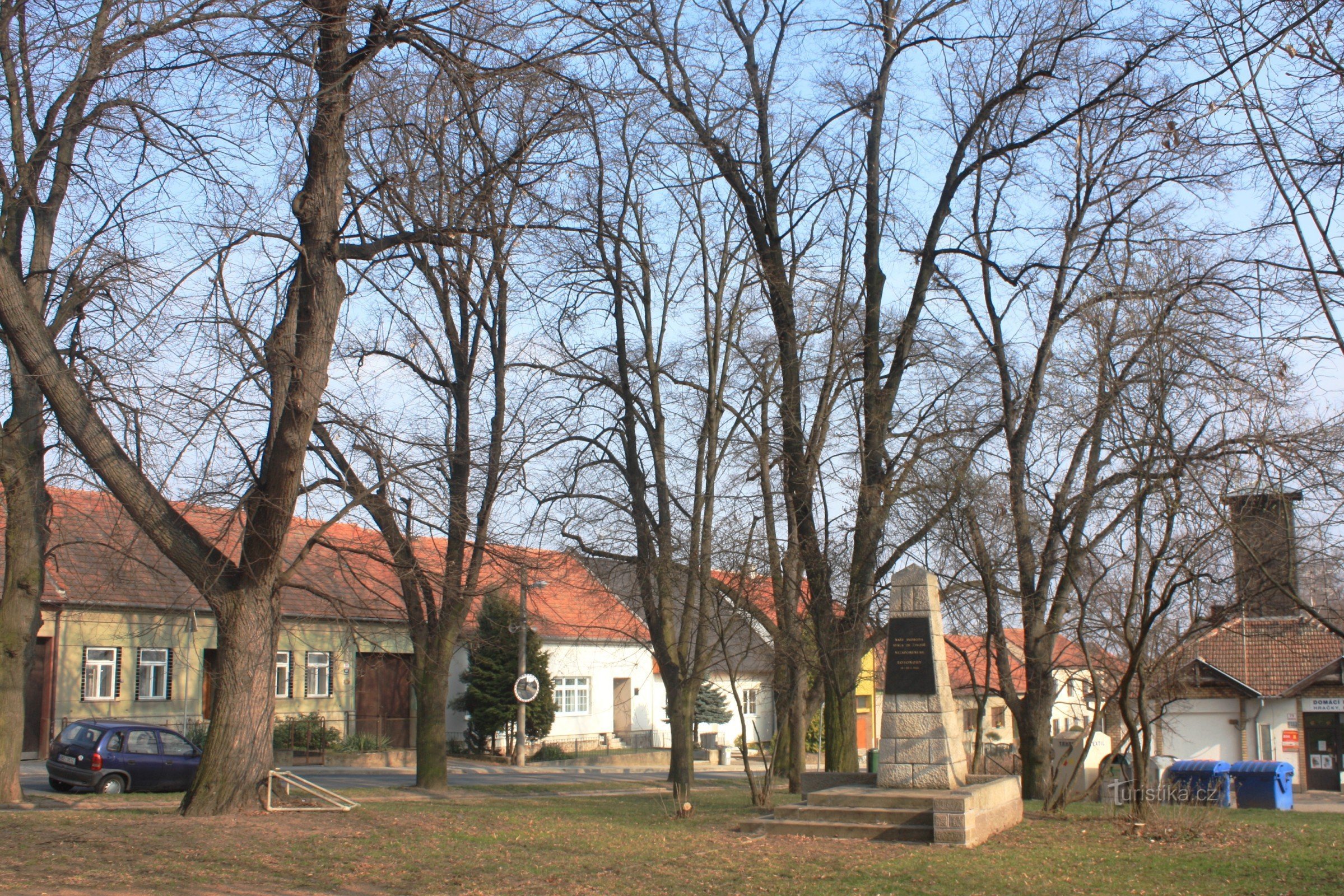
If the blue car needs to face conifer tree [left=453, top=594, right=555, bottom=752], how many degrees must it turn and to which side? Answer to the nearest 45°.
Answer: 0° — it already faces it

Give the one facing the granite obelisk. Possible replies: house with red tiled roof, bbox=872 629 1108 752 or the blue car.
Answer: the house with red tiled roof

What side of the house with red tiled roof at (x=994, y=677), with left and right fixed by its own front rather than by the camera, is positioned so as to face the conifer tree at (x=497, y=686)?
right

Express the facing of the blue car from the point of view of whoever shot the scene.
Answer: facing away from the viewer and to the right of the viewer

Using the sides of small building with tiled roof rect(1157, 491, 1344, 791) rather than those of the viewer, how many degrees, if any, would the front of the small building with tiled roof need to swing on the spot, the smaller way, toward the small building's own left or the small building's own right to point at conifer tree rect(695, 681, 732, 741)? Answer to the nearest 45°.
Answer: approximately 90° to the small building's own right

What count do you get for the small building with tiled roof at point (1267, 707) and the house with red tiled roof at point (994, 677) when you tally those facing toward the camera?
2

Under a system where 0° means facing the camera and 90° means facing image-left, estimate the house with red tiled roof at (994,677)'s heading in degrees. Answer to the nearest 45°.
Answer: approximately 0°

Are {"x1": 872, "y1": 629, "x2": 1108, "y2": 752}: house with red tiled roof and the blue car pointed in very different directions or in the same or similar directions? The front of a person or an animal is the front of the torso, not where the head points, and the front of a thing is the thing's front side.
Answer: very different directions

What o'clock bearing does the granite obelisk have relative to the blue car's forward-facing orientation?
The granite obelisk is roughly at 3 o'clock from the blue car.

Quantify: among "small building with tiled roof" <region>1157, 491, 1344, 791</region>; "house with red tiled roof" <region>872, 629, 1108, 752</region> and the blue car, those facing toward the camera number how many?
2

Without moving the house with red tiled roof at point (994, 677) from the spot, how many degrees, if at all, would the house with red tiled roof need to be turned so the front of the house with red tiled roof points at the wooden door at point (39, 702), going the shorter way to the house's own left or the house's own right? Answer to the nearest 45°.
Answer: approximately 90° to the house's own right

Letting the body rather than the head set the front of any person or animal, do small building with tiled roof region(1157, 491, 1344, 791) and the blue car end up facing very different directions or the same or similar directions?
very different directions
